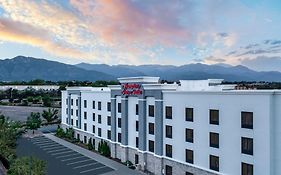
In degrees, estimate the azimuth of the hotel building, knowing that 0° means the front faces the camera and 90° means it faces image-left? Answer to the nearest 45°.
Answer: approximately 45°

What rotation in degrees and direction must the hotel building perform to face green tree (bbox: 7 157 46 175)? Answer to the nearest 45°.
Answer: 0° — it already faces it
